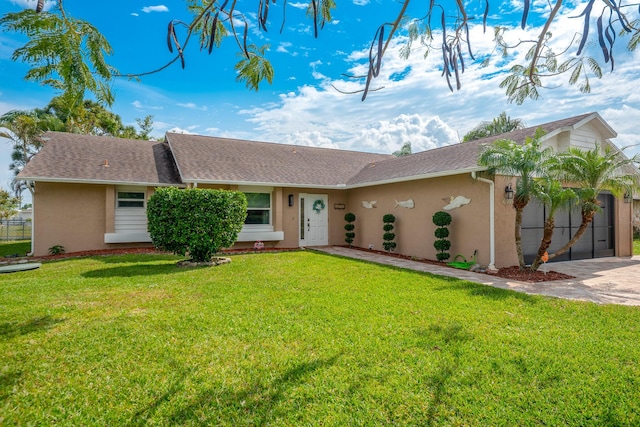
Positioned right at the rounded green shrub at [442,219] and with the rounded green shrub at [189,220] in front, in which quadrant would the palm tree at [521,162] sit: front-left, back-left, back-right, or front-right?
back-left

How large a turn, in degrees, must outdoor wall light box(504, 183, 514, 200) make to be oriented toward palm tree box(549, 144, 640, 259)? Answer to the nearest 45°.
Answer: approximately 45° to its left

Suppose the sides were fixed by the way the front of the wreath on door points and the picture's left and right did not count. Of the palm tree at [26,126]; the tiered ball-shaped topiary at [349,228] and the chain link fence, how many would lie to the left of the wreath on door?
1

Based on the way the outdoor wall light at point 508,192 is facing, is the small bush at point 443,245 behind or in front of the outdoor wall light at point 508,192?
behind

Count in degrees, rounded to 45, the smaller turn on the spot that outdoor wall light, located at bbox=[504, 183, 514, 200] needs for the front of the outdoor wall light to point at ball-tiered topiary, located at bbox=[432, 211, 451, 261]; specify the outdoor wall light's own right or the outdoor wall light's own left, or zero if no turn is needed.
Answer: approximately 135° to the outdoor wall light's own right

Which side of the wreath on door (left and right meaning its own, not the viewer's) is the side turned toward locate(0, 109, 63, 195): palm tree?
right

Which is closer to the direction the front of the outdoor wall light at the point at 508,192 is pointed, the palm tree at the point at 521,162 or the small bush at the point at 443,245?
the palm tree

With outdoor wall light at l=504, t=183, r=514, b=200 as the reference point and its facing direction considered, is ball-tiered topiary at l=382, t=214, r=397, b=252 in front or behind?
behind

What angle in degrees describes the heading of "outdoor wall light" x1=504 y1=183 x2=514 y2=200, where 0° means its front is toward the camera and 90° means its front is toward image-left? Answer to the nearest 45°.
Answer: approximately 315°

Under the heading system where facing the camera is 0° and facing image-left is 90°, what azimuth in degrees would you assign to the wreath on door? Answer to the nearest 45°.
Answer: approximately 0°

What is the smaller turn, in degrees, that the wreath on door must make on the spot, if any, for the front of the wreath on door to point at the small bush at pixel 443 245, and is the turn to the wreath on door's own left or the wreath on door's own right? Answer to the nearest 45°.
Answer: approximately 45° to the wreath on door's own left
